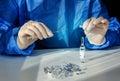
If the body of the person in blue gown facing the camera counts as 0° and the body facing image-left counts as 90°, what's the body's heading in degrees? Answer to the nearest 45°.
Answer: approximately 0°
